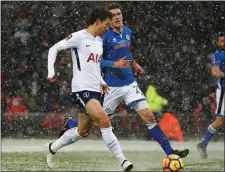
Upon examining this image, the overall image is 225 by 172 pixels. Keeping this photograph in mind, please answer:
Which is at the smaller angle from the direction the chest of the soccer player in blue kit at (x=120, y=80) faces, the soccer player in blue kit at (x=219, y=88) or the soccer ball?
the soccer ball

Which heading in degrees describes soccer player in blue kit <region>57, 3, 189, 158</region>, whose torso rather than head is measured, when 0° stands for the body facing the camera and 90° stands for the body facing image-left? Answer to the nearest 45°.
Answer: approximately 315°

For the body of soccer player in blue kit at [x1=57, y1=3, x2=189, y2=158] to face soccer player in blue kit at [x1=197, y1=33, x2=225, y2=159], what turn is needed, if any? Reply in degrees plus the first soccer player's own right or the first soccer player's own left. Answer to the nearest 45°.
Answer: approximately 90° to the first soccer player's own left
